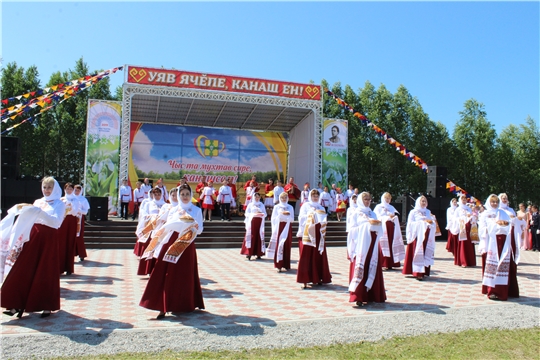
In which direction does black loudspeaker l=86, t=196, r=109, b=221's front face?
toward the camera

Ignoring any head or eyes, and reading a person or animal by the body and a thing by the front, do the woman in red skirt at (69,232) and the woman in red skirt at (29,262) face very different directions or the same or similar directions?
same or similar directions

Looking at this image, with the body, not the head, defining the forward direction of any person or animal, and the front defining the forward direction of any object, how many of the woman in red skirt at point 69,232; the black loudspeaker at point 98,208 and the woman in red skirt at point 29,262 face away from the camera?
0

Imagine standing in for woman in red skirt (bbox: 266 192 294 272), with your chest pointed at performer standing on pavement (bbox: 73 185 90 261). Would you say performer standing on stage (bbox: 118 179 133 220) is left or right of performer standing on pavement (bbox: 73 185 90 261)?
right

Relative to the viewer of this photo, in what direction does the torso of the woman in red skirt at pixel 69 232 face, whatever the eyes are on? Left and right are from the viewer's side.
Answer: facing the viewer and to the left of the viewer

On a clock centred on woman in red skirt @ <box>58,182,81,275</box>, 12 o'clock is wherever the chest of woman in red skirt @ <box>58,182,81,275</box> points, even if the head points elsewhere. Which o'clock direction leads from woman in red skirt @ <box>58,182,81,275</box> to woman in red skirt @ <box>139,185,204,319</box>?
woman in red skirt @ <box>139,185,204,319</box> is roughly at 10 o'clock from woman in red skirt @ <box>58,182,81,275</box>.

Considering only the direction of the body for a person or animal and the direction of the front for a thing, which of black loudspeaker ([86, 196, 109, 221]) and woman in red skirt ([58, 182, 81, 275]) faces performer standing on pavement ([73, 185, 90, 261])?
the black loudspeaker

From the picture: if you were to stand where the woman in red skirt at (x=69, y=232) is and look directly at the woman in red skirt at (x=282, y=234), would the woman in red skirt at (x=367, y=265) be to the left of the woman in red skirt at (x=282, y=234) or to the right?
right

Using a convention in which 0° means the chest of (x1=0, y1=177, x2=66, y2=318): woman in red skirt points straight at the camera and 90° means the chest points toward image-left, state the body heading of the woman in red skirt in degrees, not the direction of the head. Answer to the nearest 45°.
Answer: approximately 45°

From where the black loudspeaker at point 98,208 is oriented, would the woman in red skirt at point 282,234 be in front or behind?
in front

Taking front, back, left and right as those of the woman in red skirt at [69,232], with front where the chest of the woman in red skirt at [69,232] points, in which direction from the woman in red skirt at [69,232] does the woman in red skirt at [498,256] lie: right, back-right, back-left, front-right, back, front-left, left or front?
left

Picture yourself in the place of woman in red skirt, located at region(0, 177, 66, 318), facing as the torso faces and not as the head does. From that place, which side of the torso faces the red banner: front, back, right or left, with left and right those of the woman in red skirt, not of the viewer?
back

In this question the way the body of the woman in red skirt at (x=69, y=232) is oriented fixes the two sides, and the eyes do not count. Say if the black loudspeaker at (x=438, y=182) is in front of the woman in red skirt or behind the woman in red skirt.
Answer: behind
